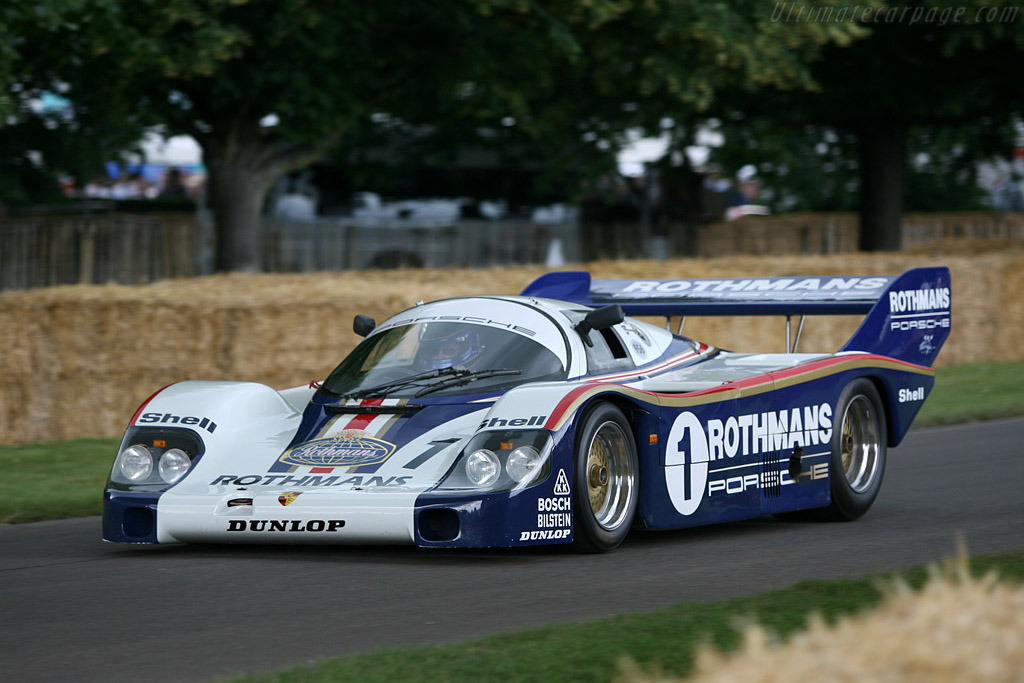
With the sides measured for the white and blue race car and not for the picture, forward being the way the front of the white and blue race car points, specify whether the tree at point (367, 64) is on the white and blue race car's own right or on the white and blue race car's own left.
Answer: on the white and blue race car's own right

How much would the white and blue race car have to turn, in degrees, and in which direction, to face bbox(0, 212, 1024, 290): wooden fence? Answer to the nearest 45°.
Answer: approximately 135° to its right

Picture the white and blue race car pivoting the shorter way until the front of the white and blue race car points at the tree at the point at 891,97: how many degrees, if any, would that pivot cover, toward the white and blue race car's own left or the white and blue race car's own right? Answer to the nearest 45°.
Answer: approximately 135° to the white and blue race car's own right
